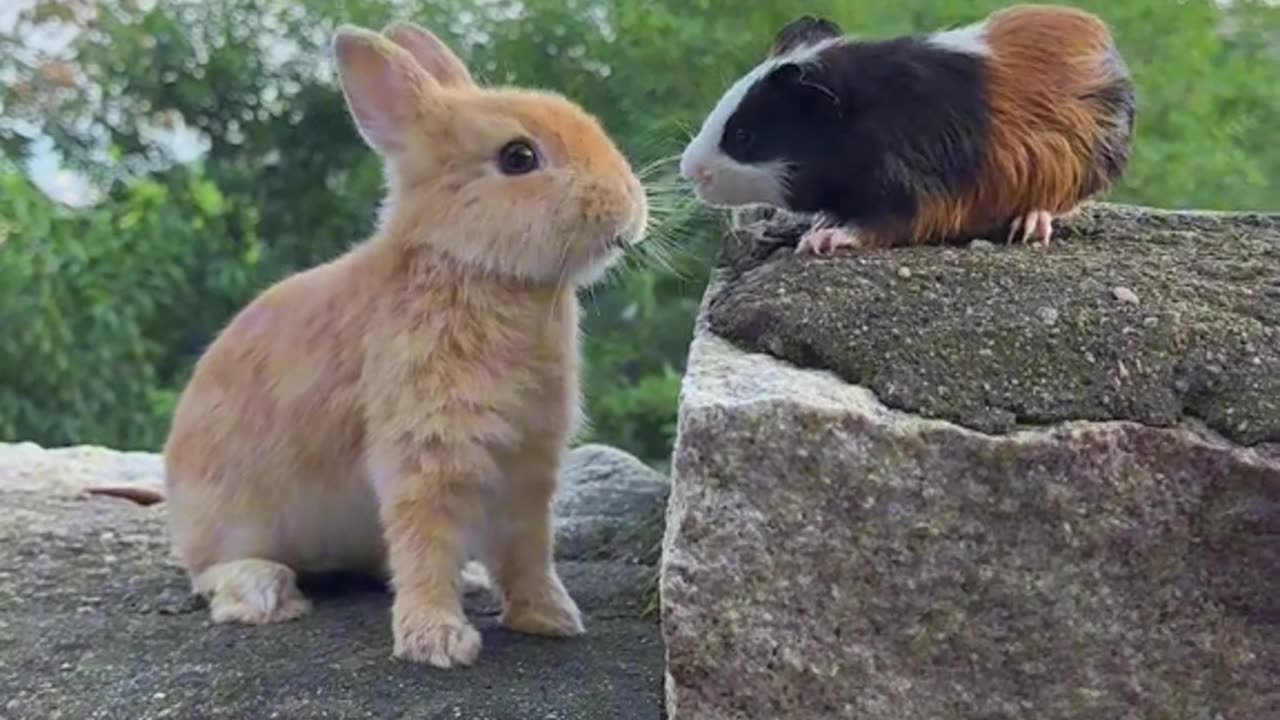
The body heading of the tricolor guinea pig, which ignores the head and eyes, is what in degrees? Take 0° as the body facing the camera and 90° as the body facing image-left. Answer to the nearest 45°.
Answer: approximately 90°

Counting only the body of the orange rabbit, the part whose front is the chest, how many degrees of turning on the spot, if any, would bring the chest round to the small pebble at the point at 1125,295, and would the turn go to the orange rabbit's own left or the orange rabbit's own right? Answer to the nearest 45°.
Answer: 0° — it already faces it

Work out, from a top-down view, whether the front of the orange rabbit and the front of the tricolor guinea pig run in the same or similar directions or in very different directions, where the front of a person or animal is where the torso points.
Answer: very different directions

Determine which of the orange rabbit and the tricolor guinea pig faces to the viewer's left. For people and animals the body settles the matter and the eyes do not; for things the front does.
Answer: the tricolor guinea pig

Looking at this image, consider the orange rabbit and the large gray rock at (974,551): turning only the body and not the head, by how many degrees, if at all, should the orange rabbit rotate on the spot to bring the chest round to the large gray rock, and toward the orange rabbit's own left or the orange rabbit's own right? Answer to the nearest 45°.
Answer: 0° — it already faces it

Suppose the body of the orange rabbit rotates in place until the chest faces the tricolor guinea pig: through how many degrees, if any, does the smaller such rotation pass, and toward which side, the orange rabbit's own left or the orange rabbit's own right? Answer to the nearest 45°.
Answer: approximately 45° to the orange rabbit's own left

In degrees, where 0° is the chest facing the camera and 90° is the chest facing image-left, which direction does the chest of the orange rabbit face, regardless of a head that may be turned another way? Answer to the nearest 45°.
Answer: approximately 315°

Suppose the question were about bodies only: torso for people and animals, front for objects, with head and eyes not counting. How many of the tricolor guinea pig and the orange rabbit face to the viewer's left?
1
